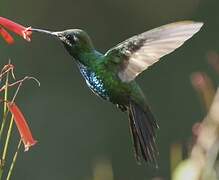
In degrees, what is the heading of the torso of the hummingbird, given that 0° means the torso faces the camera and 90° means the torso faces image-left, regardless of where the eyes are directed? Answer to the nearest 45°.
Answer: approximately 90°

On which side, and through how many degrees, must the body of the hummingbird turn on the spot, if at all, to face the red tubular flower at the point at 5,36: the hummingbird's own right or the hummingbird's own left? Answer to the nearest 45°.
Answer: approximately 45° to the hummingbird's own left

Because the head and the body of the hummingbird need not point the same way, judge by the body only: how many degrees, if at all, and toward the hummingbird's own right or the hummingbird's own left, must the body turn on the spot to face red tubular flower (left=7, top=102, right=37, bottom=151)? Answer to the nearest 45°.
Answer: approximately 45° to the hummingbird's own left

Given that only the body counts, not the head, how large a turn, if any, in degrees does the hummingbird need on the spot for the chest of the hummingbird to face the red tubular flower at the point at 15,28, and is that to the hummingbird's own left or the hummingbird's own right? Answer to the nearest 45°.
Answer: approximately 45° to the hummingbird's own left
